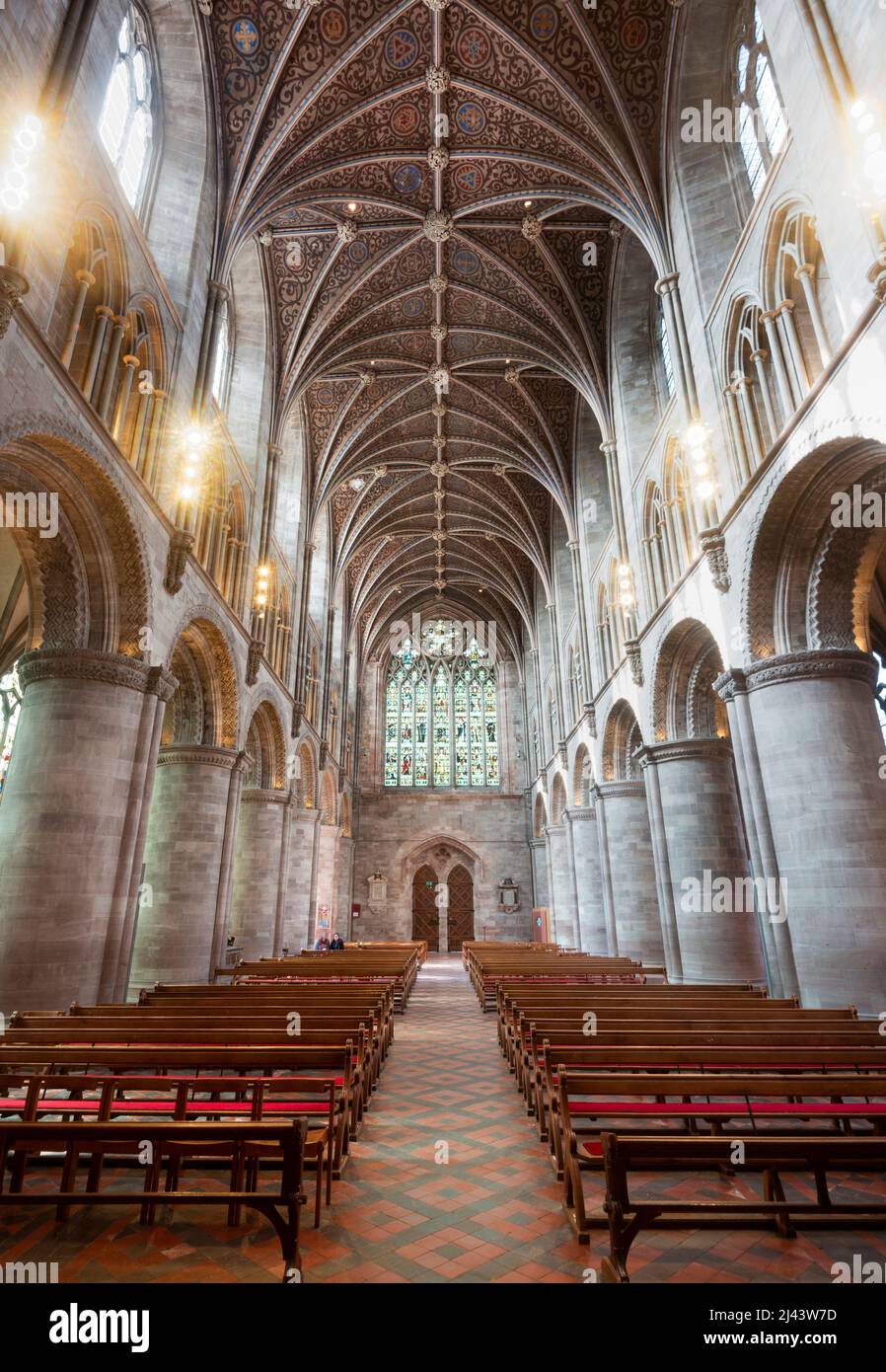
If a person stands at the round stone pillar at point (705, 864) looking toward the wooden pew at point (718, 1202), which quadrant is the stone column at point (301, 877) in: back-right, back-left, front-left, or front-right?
back-right

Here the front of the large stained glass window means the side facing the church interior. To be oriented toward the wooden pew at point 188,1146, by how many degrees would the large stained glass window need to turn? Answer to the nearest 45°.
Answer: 0° — it already faces it

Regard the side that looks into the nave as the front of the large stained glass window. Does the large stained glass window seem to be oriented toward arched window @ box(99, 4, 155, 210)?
yes

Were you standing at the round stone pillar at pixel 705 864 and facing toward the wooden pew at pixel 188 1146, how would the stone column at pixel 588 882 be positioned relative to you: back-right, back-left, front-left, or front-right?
back-right

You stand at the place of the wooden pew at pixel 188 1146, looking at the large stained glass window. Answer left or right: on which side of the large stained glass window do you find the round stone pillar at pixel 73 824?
left

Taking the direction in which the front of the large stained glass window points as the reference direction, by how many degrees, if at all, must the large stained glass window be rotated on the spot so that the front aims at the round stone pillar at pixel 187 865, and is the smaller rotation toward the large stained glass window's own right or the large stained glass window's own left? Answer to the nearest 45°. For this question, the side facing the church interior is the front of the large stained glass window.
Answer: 0° — it already faces it

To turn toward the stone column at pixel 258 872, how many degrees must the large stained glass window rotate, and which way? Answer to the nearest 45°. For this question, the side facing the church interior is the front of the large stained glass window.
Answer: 0° — it already faces it

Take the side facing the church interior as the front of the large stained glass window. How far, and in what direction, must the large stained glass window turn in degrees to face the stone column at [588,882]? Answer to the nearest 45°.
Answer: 0° — it already faces it

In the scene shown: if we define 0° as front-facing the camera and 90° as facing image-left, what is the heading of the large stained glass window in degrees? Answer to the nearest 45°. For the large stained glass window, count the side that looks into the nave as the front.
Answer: approximately 0°
